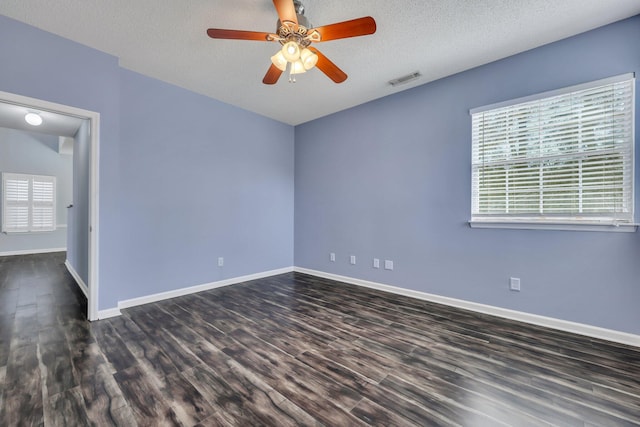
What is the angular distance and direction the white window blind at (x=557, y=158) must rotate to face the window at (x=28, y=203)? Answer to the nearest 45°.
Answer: approximately 45° to its right

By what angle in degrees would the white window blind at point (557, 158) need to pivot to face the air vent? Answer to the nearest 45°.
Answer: approximately 45° to its right

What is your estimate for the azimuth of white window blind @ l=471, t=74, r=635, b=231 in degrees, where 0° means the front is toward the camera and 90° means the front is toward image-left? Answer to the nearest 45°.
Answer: approximately 45°

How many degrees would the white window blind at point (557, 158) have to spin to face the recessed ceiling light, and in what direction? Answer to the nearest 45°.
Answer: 0° — it already faces it

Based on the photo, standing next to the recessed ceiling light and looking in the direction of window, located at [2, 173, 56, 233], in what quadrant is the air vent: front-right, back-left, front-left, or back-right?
back-right
